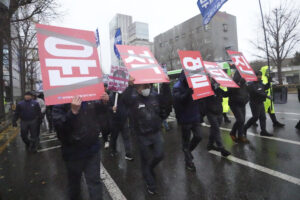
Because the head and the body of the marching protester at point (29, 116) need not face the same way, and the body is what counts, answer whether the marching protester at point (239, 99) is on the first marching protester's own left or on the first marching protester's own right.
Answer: on the first marching protester's own left

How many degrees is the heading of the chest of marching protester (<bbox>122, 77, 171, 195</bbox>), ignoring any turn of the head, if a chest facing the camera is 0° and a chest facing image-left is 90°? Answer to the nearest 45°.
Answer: approximately 0°

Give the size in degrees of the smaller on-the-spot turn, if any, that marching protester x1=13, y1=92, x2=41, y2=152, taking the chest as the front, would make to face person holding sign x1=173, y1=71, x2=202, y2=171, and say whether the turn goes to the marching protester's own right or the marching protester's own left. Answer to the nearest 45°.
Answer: approximately 45° to the marching protester's own left

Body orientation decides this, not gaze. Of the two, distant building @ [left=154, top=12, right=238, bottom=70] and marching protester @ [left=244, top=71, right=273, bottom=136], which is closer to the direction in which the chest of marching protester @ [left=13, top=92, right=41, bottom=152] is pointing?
the marching protester

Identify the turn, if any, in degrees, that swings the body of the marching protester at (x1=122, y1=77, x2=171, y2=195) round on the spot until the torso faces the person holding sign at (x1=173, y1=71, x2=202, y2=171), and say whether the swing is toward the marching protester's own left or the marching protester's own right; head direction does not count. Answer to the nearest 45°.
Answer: approximately 135° to the marching protester's own left

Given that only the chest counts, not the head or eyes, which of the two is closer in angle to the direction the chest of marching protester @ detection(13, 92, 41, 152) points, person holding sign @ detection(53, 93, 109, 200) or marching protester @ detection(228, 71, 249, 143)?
the person holding sign

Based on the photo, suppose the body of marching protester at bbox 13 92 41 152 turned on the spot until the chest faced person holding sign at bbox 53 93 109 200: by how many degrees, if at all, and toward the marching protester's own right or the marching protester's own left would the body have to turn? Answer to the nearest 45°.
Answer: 0° — they already face them

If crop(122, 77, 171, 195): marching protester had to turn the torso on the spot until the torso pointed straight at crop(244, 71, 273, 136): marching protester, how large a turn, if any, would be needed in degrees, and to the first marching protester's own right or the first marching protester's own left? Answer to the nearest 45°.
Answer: approximately 135° to the first marching protester's own left
